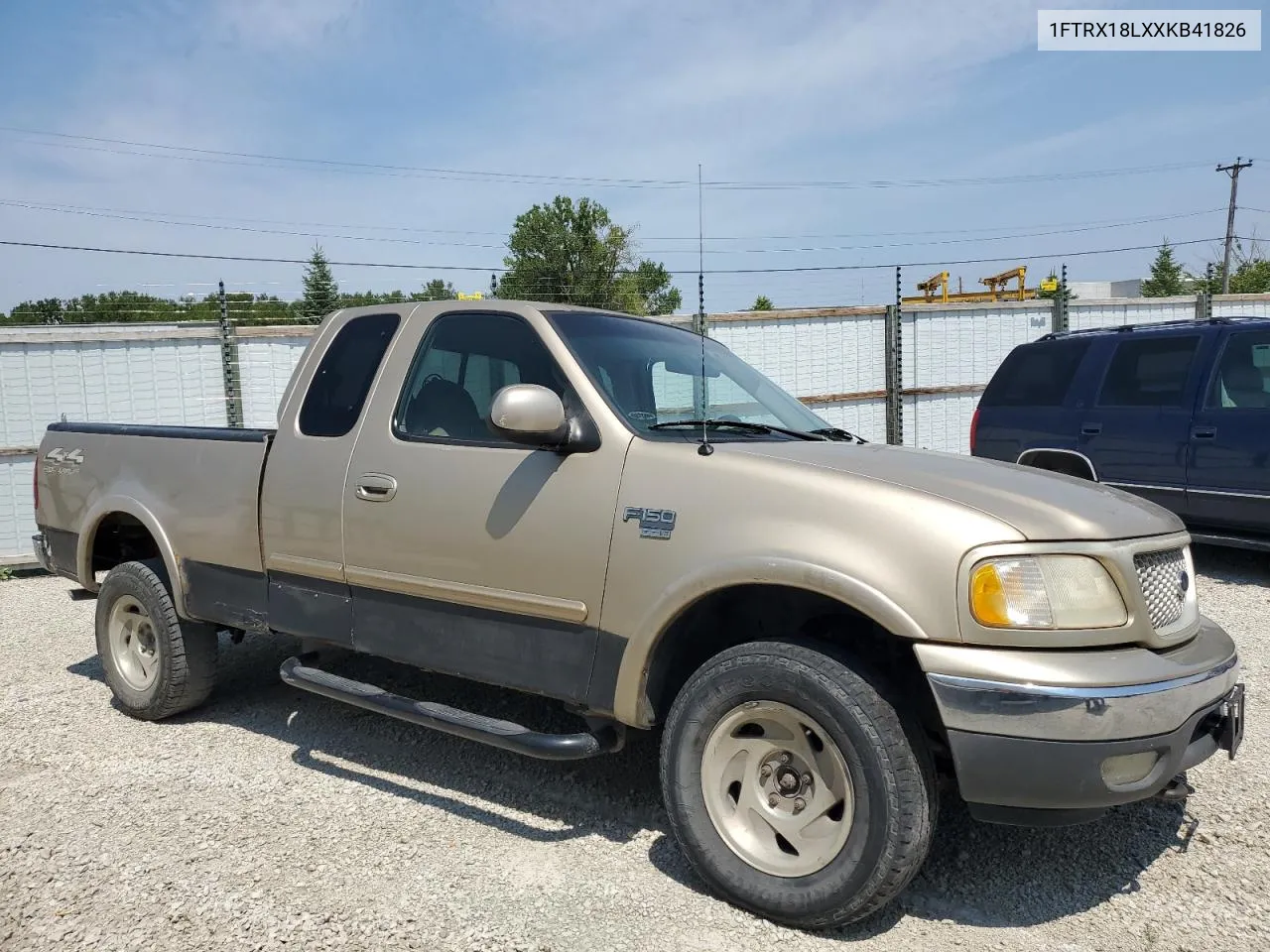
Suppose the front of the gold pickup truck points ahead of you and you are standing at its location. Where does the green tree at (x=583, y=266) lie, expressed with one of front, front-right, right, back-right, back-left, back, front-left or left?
back-left

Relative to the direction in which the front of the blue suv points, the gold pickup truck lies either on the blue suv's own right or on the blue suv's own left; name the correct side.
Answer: on the blue suv's own right

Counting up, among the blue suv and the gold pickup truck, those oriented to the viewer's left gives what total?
0

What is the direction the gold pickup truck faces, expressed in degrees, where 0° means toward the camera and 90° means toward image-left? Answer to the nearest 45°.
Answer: approximately 315°

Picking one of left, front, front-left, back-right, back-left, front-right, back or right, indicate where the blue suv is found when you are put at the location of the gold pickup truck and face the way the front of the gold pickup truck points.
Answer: left

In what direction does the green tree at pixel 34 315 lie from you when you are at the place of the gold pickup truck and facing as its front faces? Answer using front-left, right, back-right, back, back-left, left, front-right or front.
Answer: back
